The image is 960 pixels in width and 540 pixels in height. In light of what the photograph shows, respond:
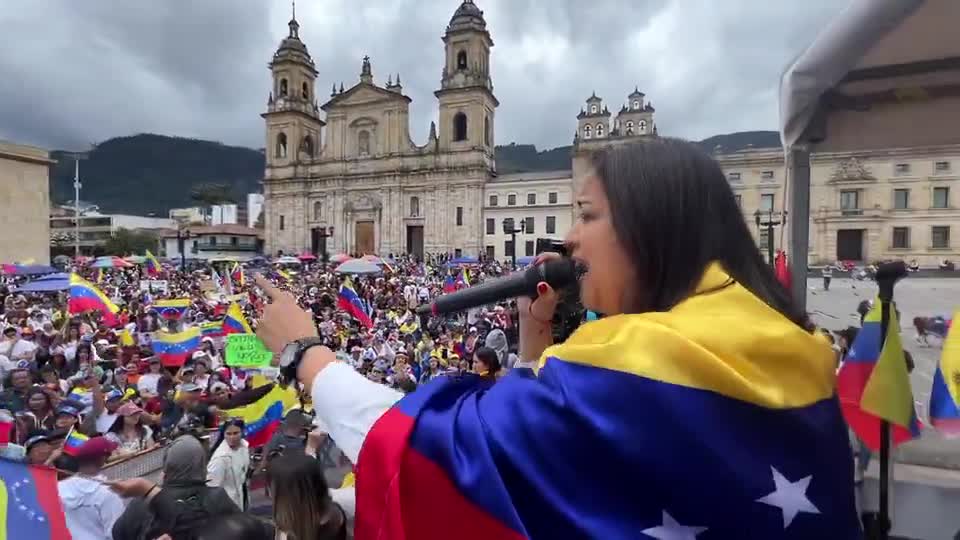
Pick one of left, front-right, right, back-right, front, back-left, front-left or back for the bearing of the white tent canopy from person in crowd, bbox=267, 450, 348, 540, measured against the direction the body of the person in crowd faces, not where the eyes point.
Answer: right

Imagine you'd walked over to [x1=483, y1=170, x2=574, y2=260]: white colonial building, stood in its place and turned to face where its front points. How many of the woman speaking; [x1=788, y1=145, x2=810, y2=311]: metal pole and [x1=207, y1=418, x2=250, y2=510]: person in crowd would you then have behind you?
0

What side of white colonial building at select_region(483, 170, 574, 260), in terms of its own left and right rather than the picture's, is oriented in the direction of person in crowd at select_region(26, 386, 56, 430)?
front

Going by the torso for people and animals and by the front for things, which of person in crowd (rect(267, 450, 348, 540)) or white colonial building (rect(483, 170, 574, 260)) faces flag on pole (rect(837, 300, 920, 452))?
the white colonial building

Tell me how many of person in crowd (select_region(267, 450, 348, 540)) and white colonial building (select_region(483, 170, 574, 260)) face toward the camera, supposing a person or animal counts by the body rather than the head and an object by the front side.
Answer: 1

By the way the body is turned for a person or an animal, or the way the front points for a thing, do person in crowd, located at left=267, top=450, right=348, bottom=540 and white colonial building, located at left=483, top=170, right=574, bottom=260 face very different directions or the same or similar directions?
very different directions

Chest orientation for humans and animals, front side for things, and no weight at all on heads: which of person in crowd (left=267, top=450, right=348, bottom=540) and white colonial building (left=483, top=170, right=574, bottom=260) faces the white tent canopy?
the white colonial building

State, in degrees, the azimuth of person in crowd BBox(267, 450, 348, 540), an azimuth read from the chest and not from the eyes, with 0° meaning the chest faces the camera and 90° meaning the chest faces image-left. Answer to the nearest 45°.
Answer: approximately 180°

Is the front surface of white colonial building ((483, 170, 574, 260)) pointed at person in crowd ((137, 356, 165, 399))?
yes

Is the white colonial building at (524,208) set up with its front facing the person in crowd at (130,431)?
yes

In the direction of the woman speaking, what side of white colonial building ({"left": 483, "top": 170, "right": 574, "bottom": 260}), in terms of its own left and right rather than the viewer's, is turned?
front

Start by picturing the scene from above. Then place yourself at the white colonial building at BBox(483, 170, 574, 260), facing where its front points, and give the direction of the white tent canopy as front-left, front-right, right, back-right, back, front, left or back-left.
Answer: front

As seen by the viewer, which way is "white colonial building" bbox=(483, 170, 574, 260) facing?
toward the camera

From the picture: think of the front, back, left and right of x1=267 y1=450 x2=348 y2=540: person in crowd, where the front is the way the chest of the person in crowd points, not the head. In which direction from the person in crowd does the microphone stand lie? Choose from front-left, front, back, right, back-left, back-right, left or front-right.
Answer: right

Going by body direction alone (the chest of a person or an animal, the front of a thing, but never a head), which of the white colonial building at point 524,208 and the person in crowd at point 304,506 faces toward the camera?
the white colonial building
